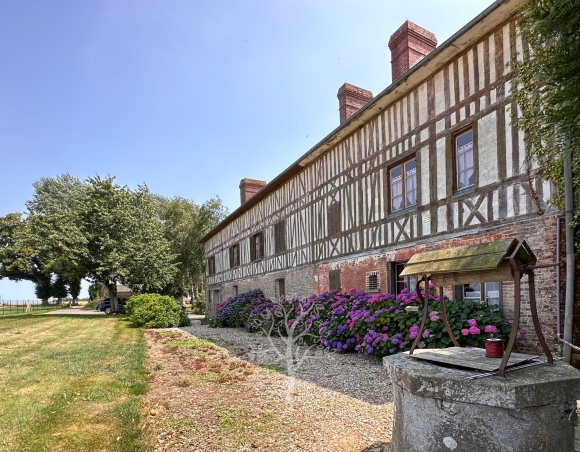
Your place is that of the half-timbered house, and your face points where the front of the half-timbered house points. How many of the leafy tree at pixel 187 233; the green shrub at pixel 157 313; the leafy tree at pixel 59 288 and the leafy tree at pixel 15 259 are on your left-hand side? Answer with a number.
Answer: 0

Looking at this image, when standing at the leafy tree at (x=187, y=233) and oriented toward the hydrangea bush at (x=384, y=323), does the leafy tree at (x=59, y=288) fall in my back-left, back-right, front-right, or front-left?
back-right

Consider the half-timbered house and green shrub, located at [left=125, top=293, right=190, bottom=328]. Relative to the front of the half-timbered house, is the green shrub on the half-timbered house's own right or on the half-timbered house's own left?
on the half-timbered house's own right

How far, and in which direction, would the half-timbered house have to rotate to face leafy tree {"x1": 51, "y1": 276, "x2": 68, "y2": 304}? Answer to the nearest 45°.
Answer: approximately 90° to its right

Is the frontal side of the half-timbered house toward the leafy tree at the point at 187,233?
no

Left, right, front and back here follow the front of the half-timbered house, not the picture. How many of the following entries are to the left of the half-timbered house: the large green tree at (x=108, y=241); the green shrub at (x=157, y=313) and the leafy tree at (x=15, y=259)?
0

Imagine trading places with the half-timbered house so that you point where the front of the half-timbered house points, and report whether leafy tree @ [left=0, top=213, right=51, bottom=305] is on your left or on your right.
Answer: on your right

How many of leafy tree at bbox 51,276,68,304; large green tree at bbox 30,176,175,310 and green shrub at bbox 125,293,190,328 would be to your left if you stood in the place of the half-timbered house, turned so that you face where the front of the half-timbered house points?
0

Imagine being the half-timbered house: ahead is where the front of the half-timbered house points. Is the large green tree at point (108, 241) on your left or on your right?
on your right

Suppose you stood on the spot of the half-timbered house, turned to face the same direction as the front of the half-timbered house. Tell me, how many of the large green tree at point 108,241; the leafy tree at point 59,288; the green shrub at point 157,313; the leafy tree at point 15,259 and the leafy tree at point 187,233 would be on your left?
0
